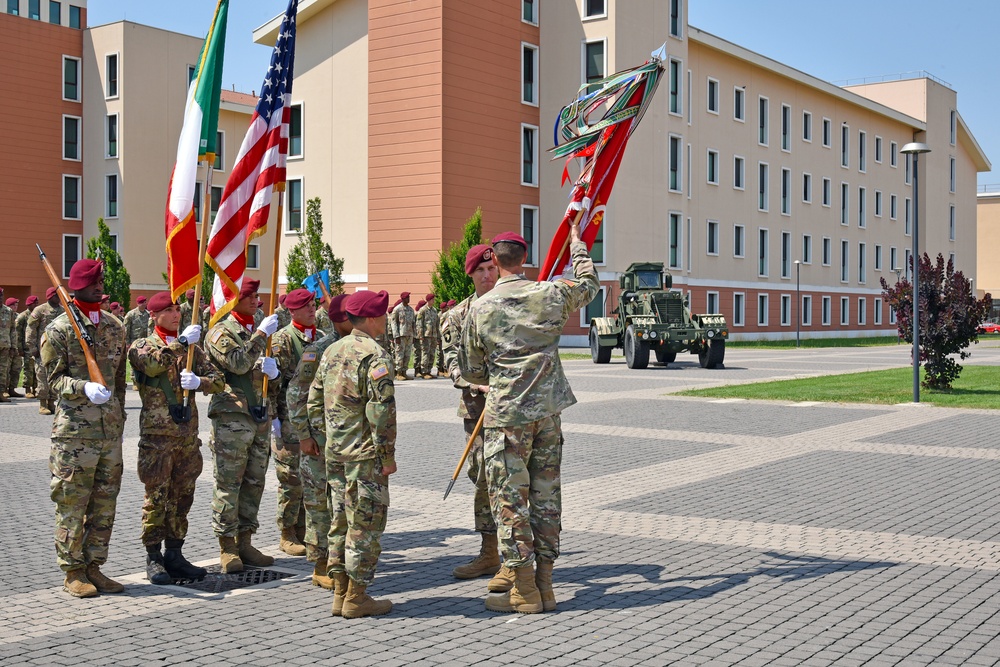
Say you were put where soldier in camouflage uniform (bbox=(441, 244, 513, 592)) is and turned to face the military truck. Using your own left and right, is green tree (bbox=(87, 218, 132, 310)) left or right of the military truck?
left

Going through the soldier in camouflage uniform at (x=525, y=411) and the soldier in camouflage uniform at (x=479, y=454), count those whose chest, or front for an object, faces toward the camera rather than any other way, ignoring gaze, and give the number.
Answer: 1

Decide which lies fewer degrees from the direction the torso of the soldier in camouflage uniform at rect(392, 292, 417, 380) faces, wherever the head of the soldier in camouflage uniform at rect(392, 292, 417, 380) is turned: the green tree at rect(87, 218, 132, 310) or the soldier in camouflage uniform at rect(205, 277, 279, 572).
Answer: the soldier in camouflage uniform

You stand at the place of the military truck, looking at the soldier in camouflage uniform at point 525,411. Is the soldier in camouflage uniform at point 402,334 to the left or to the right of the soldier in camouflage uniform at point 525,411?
right

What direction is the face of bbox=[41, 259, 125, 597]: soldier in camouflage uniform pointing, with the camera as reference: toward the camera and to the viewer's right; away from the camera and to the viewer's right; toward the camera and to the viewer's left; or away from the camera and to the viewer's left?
toward the camera and to the viewer's right

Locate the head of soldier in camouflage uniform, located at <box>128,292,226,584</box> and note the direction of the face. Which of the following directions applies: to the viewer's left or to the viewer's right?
to the viewer's right

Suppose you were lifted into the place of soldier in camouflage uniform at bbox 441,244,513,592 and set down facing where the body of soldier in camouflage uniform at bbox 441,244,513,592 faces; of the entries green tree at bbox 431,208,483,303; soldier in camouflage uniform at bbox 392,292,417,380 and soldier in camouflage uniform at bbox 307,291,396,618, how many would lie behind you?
2

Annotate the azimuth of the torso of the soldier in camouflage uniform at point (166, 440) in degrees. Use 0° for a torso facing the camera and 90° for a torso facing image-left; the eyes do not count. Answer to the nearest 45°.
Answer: approximately 315°

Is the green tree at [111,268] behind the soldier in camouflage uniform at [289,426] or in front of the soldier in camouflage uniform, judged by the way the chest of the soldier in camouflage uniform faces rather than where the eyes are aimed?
behind

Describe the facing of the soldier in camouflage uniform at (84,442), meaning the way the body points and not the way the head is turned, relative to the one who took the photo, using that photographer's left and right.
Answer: facing the viewer and to the right of the viewer

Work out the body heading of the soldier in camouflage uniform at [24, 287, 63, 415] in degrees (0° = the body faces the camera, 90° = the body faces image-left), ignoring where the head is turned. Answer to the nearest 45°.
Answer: approximately 315°

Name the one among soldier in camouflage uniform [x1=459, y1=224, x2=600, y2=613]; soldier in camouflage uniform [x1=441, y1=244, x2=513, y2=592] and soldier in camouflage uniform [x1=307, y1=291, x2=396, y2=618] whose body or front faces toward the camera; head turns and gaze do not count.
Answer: soldier in camouflage uniform [x1=441, y1=244, x2=513, y2=592]

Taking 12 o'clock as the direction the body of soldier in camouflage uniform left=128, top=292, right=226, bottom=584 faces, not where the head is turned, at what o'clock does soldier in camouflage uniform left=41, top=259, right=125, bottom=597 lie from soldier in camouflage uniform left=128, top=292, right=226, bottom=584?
soldier in camouflage uniform left=41, top=259, right=125, bottom=597 is roughly at 4 o'clock from soldier in camouflage uniform left=128, top=292, right=226, bottom=584.

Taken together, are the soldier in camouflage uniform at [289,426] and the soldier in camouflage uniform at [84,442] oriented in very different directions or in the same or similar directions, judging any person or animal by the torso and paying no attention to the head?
same or similar directions

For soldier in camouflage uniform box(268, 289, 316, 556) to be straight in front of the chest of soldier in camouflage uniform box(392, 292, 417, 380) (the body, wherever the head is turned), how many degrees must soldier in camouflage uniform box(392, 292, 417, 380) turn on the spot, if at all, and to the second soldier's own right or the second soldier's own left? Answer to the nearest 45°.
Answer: approximately 45° to the second soldier's own right

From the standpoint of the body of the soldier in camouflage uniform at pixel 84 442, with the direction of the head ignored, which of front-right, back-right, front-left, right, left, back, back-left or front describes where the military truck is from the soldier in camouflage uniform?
left
